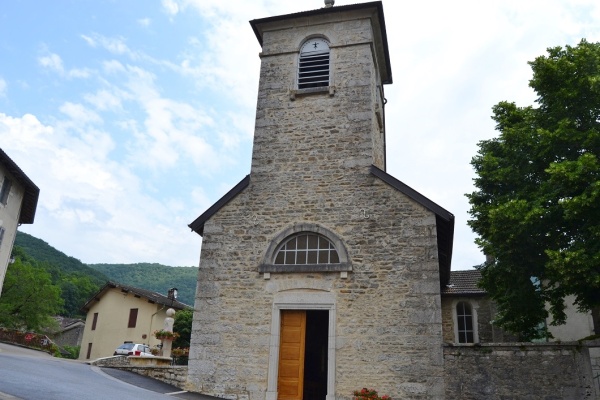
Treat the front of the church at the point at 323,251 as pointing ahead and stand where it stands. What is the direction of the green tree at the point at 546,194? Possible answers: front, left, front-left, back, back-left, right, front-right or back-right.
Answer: left

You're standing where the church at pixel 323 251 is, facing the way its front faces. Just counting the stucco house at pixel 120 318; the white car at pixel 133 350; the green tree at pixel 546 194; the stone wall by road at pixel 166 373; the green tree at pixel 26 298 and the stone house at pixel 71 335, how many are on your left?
1

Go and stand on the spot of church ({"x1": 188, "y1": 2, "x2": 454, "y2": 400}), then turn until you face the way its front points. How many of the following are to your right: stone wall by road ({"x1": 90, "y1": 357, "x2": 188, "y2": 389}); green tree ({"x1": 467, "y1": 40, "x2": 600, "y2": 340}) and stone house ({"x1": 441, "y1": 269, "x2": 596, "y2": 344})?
1

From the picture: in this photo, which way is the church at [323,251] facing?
toward the camera

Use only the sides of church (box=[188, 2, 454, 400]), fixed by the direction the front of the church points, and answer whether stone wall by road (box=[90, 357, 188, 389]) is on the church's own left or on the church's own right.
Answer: on the church's own right

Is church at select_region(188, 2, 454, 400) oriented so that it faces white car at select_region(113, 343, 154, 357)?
no

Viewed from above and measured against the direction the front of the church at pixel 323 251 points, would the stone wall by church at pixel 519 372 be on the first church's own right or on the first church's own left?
on the first church's own left

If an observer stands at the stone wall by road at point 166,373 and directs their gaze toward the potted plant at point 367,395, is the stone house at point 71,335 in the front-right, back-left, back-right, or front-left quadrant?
back-left

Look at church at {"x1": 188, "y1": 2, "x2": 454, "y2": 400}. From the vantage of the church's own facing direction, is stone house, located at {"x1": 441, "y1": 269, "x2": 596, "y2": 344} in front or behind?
behind

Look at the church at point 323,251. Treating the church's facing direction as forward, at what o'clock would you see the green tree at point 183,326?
The green tree is roughly at 5 o'clock from the church.

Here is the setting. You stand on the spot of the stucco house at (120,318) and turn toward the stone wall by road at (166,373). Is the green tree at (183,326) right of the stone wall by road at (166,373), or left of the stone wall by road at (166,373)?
left

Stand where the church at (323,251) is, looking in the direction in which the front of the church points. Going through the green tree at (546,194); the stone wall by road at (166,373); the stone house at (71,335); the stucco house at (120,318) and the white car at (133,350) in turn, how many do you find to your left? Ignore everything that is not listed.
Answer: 1

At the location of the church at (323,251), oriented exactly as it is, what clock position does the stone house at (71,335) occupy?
The stone house is roughly at 5 o'clock from the church.
